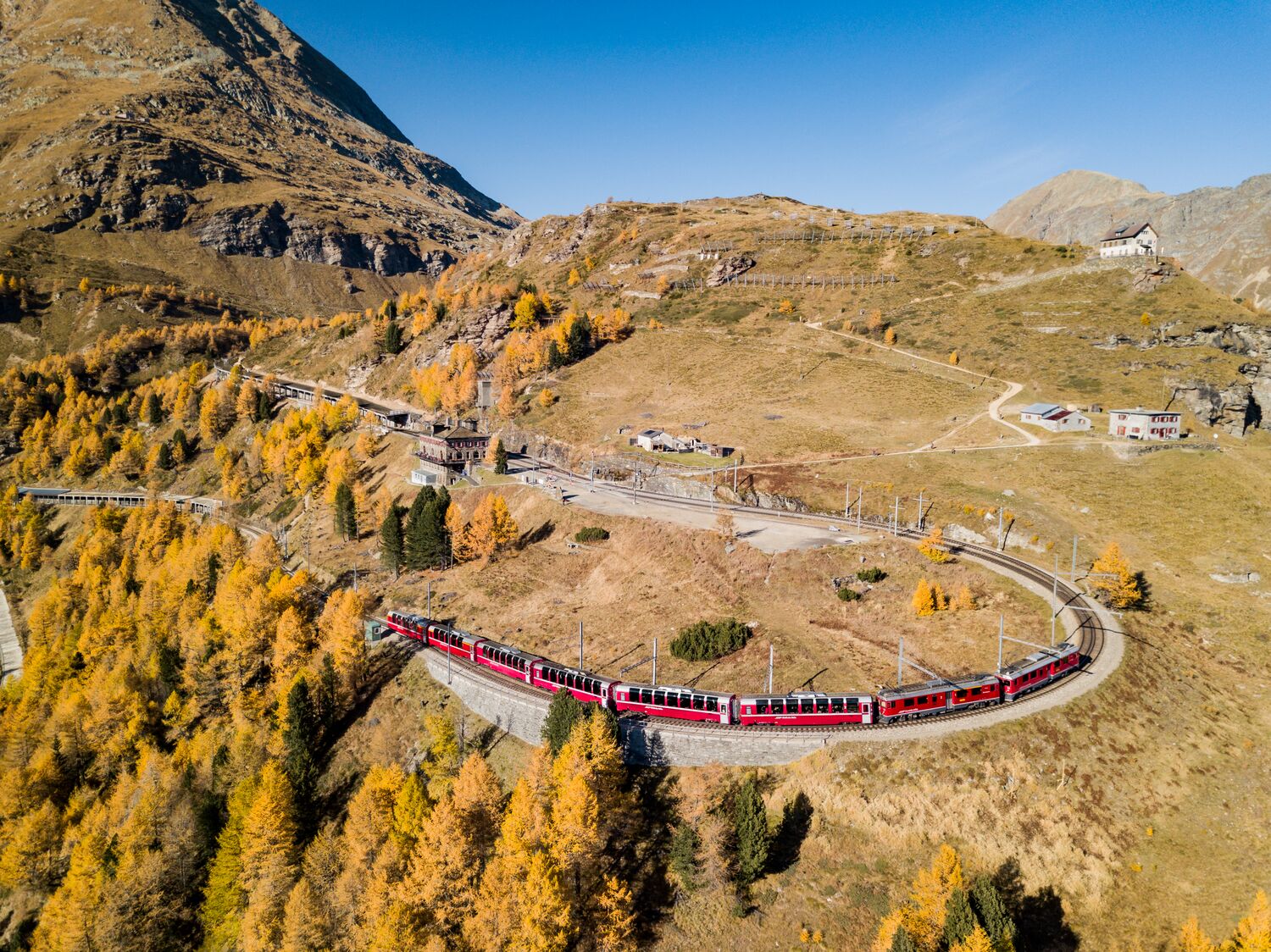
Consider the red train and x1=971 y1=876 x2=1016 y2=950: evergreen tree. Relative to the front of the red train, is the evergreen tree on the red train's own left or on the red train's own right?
on the red train's own right

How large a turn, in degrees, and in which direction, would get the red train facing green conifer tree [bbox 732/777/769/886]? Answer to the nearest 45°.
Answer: approximately 135° to its right

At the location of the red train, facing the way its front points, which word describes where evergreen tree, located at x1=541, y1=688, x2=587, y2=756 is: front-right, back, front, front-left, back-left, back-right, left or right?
back

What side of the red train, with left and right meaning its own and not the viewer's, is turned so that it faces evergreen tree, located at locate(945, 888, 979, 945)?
right

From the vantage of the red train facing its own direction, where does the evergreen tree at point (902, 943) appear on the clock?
The evergreen tree is roughly at 3 o'clock from the red train.

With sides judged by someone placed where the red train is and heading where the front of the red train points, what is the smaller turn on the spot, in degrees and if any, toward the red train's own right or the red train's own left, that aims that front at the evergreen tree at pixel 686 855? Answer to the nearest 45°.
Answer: approximately 135° to the red train's own right

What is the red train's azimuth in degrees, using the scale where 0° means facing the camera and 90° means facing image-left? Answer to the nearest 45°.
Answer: approximately 270°
